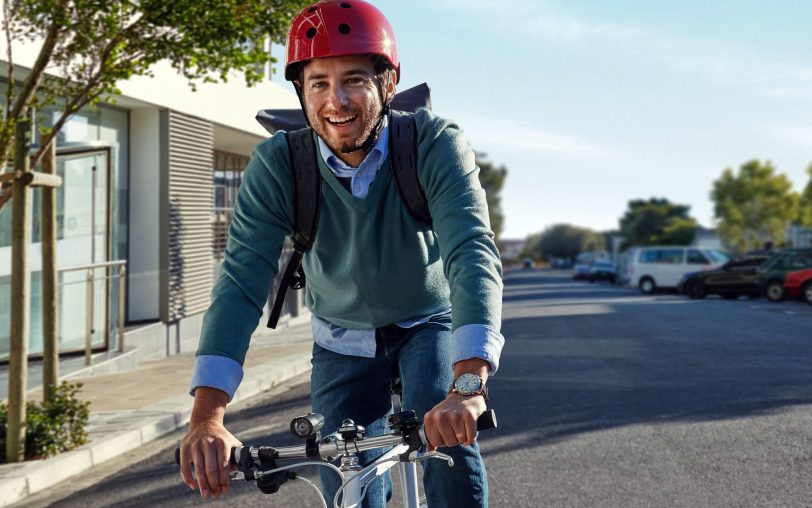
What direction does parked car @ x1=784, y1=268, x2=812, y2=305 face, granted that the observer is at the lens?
facing to the left of the viewer

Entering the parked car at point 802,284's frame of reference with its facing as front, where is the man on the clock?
The man is roughly at 9 o'clock from the parked car.

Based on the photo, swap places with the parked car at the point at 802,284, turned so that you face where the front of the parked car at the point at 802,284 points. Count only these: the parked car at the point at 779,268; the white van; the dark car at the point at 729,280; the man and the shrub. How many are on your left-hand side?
2

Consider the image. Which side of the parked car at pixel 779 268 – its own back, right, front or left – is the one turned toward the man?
right

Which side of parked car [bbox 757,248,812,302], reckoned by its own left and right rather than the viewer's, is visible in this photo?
right

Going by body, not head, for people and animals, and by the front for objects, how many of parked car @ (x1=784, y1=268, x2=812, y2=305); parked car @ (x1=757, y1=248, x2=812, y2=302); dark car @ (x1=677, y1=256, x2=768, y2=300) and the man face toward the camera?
1

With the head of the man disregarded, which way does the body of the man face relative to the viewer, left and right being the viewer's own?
facing the viewer

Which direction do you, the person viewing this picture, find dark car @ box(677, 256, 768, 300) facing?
facing to the left of the viewer
